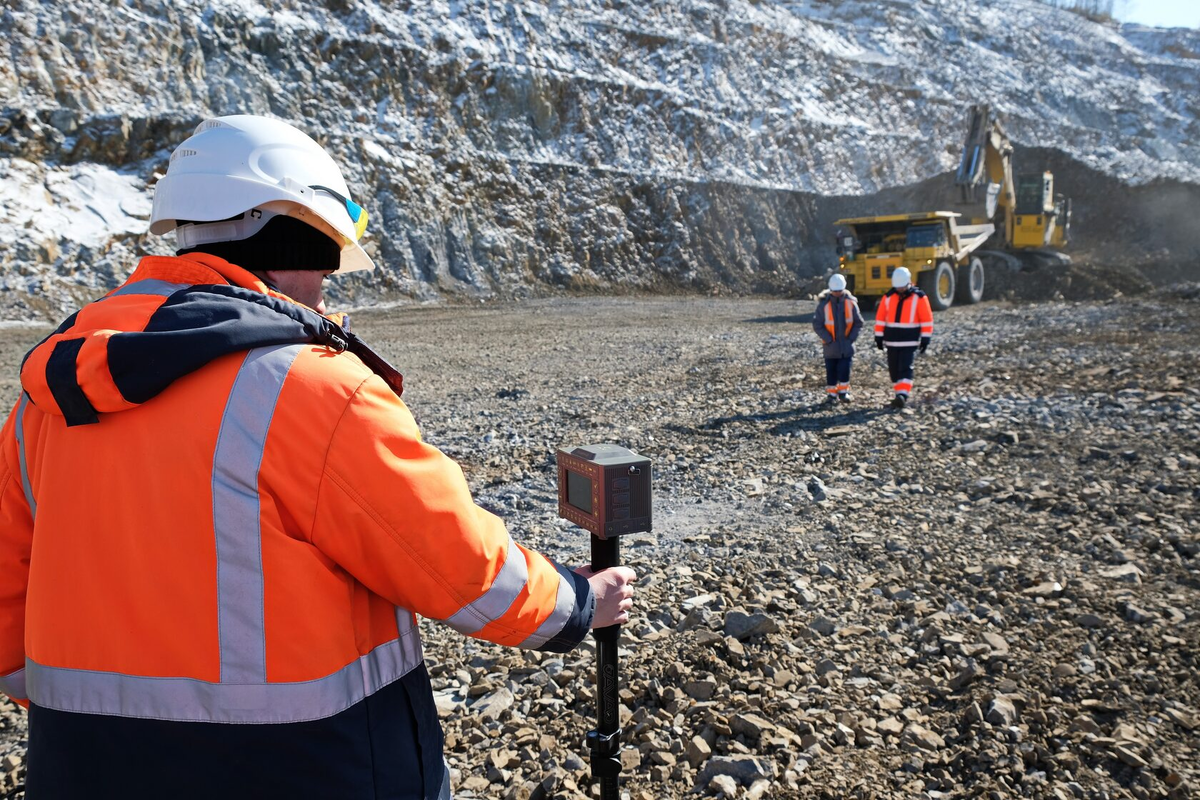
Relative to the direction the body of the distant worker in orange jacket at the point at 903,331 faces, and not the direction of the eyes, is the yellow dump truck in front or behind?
behind

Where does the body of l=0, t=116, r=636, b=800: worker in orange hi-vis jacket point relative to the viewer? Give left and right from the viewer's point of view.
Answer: facing away from the viewer and to the right of the viewer

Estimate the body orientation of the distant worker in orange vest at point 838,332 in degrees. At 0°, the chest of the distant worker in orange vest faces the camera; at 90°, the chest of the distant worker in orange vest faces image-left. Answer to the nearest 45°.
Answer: approximately 0°

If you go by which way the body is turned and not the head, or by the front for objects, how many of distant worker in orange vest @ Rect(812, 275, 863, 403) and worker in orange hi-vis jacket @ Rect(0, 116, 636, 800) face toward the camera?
1

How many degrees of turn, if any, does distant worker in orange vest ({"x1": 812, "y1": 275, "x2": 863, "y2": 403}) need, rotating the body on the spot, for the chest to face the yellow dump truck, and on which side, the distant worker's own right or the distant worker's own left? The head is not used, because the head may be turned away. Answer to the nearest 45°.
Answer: approximately 180°

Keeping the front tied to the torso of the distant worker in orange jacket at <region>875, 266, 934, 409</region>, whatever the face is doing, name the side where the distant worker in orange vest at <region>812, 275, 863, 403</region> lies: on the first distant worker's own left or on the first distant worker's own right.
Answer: on the first distant worker's own right

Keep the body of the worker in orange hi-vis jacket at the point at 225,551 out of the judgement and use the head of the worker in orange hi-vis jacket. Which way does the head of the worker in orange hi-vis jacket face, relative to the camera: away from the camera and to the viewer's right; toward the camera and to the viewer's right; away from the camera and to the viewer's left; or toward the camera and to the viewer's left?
away from the camera and to the viewer's right

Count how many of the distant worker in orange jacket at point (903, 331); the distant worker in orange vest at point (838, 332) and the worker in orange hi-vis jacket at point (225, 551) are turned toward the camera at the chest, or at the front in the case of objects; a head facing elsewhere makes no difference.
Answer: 2

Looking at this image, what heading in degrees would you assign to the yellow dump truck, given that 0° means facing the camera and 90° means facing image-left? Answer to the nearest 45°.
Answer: approximately 45°
